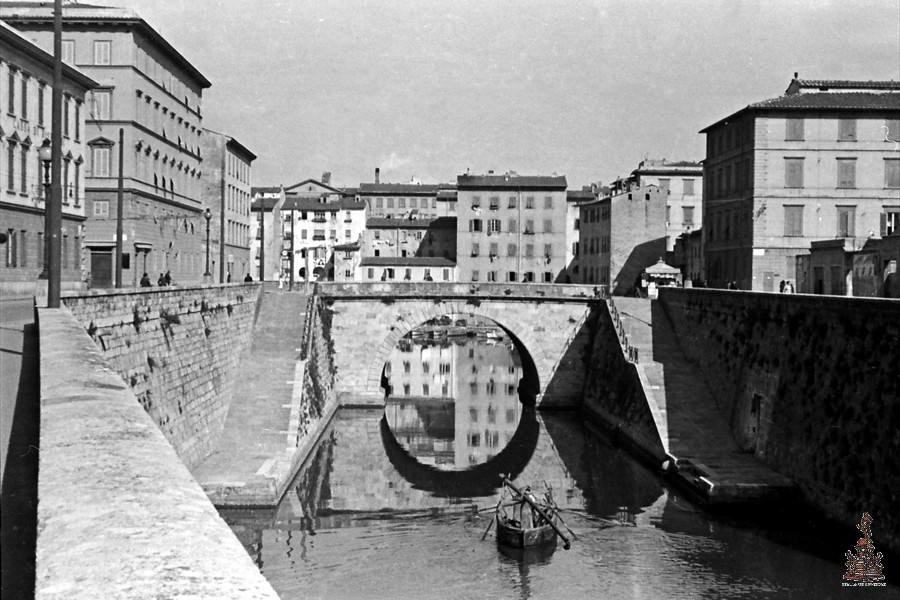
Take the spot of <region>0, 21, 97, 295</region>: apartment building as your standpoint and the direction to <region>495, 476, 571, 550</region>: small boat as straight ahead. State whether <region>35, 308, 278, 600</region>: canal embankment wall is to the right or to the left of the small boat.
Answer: right

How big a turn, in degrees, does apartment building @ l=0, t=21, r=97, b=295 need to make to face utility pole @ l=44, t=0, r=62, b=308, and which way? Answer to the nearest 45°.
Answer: approximately 45° to its right

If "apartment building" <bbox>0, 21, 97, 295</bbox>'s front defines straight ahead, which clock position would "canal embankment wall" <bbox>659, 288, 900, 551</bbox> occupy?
The canal embankment wall is roughly at 12 o'clock from the apartment building.

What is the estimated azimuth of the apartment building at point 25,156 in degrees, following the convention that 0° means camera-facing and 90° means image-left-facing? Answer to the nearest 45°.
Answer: approximately 315°
